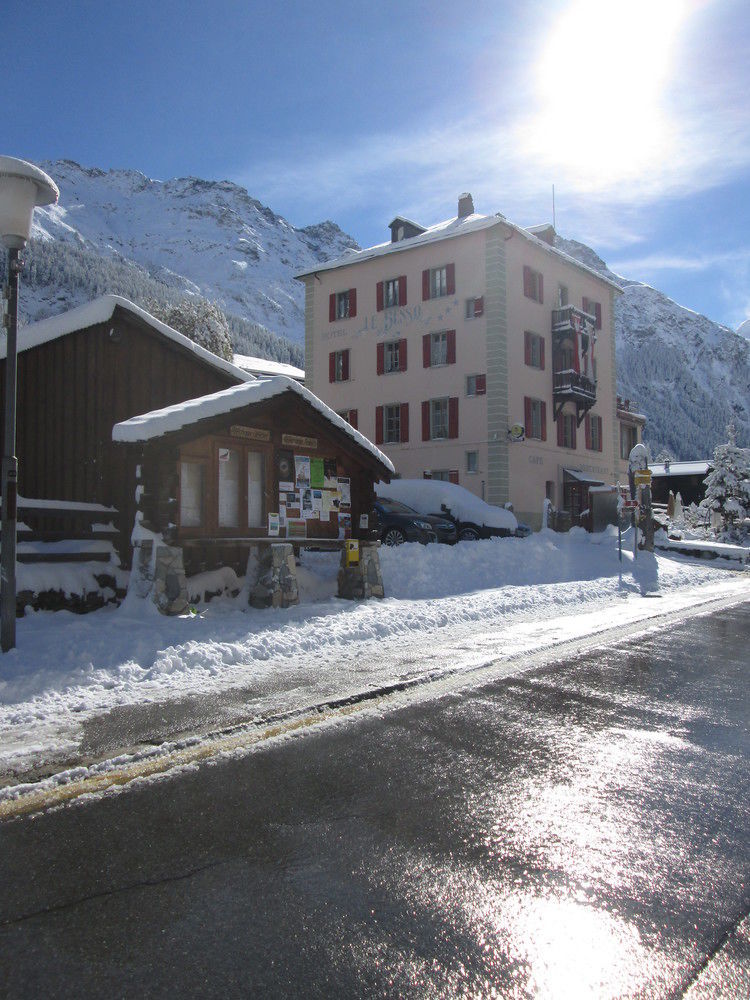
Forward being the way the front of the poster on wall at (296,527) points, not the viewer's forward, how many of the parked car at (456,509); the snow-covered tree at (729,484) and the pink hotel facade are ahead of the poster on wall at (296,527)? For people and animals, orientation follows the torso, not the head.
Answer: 0

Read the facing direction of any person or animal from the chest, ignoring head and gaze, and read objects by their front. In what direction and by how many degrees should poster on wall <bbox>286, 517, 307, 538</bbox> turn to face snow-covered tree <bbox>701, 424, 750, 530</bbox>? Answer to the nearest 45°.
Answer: approximately 135° to its left

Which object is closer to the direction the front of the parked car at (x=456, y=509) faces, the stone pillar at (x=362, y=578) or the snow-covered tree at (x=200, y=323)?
the stone pillar

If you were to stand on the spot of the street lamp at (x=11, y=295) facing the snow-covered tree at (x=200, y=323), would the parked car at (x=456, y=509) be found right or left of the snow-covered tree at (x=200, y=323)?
right

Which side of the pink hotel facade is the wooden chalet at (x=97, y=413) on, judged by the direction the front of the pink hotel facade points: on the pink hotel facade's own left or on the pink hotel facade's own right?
on the pink hotel facade's own right

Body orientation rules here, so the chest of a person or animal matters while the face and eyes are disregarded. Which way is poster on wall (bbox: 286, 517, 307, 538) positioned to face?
toward the camera

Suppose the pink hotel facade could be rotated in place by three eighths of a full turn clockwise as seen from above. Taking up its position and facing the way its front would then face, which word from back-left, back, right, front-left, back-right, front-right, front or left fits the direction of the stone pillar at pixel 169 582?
left

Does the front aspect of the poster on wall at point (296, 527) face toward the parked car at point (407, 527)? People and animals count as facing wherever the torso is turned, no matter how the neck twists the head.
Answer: no

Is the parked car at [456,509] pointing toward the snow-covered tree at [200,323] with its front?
no
